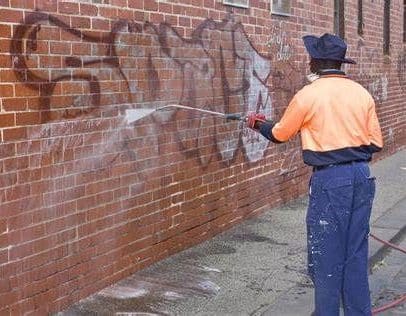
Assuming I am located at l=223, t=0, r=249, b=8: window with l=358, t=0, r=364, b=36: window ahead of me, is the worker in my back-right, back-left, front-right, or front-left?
back-right

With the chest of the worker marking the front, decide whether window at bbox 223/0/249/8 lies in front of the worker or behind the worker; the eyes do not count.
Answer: in front

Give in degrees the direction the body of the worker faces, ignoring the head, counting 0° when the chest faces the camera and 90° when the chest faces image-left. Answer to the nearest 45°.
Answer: approximately 135°

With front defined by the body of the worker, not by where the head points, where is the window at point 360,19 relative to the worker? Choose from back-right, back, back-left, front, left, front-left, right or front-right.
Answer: front-right
